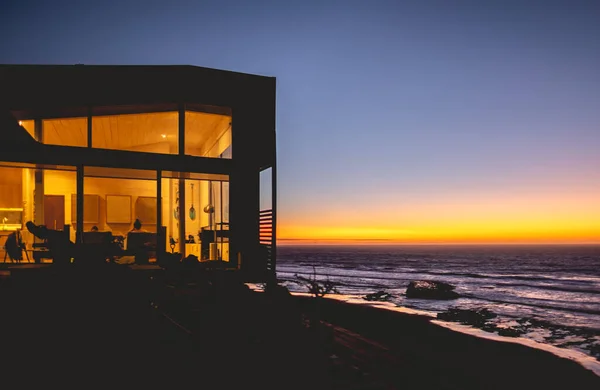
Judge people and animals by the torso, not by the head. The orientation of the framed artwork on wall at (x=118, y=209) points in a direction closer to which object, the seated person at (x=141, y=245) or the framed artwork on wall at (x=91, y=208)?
the seated person

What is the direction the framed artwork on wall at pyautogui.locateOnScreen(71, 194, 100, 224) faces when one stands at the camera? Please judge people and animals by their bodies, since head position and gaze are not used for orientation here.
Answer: facing the viewer

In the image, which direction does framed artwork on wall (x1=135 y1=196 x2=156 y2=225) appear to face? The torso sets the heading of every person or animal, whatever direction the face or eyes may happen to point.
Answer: toward the camera

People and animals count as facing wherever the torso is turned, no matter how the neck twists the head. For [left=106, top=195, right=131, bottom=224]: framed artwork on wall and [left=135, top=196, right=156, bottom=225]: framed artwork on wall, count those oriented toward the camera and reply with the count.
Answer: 2

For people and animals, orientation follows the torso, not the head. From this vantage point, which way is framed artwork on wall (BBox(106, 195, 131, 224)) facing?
toward the camera

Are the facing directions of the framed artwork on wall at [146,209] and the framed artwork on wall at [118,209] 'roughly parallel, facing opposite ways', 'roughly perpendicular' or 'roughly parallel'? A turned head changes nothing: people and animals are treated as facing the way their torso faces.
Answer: roughly parallel

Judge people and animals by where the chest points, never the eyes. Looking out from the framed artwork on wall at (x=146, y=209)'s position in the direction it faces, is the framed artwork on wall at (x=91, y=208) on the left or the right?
on its right

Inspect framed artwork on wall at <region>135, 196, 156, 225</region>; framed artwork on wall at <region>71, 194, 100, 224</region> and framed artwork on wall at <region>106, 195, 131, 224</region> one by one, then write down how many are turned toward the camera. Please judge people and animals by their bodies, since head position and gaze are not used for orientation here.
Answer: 3
